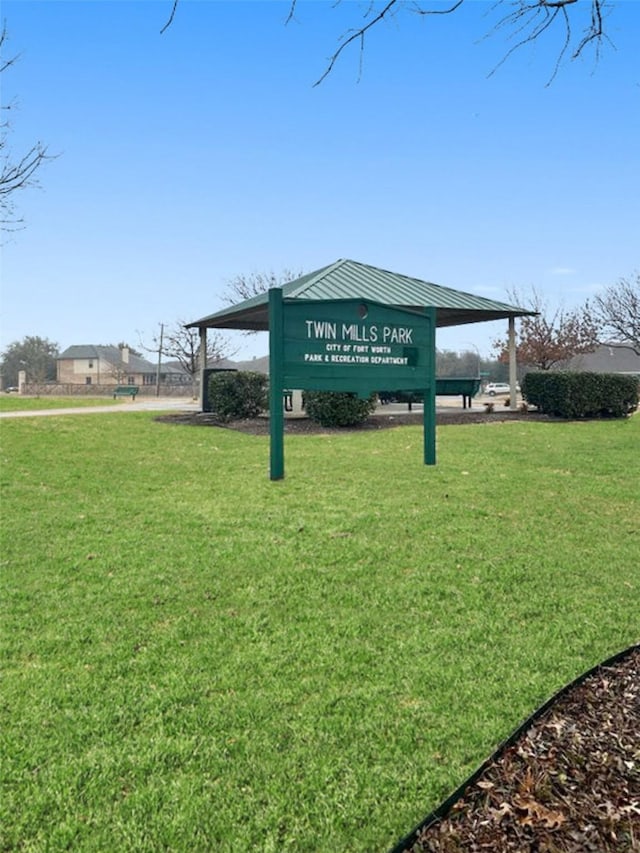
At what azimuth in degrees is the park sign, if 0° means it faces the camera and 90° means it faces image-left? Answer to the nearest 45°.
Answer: approximately 315°

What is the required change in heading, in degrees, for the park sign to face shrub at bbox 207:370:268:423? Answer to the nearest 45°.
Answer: approximately 135° to its left

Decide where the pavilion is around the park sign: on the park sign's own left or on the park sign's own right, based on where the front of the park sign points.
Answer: on the park sign's own left

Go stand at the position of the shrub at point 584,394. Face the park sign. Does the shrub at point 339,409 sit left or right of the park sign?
right

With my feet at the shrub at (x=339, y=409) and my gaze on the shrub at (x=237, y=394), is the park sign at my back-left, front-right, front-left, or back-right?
back-left

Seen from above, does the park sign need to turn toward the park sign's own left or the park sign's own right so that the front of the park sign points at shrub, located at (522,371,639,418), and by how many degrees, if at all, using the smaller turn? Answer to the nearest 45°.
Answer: approximately 90° to the park sign's own left

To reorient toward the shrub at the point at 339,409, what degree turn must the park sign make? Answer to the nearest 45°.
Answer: approximately 135° to its left
